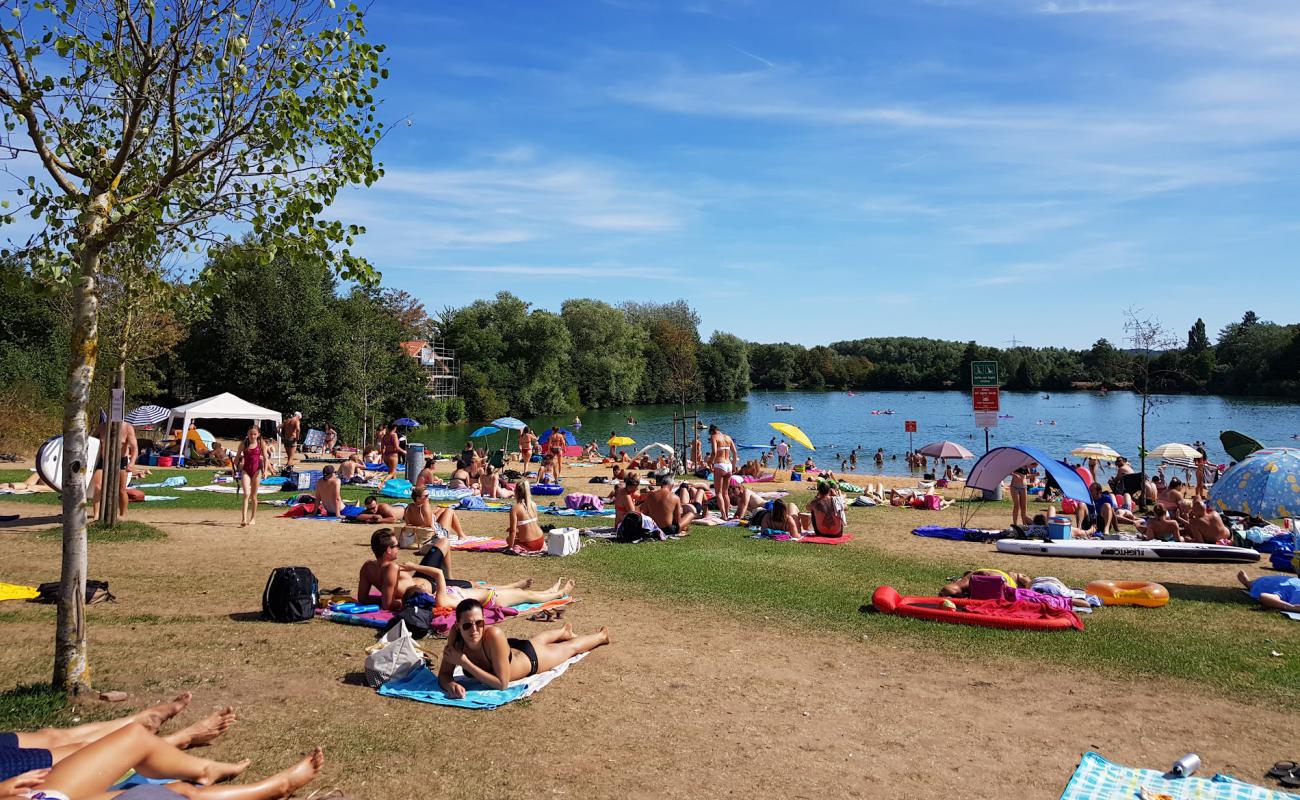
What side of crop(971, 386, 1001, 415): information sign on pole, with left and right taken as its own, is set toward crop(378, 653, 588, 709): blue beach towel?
front

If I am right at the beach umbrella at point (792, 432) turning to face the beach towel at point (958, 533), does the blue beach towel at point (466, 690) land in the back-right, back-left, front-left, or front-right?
front-right

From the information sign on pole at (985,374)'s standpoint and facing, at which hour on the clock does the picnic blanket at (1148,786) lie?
The picnic blanket is roughly at 12 o'clock from the information sign on pole.

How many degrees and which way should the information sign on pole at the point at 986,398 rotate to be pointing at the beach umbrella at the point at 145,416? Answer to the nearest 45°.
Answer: approximately 90° to its right

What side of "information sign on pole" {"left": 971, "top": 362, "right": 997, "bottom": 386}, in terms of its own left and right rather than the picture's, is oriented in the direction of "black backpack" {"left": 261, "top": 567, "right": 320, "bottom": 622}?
front

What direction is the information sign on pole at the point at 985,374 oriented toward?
toward the camera

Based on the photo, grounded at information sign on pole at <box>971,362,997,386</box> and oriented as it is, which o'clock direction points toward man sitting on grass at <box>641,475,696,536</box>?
The man sitting on grass is roughly at 1 o'clock from the information sign on pole.

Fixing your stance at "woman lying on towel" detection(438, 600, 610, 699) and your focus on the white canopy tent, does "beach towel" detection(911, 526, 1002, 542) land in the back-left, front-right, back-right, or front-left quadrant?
front-right

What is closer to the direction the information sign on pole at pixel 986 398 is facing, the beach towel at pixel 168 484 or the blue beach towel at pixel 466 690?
the blue beach towel

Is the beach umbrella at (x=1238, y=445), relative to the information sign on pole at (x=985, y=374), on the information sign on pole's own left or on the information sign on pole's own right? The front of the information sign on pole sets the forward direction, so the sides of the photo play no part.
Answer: on the information sign on pole's own left

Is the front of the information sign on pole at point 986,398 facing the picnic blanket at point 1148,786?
yes

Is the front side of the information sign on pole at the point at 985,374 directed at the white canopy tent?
no

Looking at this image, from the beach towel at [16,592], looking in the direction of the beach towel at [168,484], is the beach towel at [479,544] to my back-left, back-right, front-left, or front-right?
front-right

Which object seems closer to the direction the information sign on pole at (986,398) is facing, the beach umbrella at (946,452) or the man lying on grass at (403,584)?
the man lying on grass

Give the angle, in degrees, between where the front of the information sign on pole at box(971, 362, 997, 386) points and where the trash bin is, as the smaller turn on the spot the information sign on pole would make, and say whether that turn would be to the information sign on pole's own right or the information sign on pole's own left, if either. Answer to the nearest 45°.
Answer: approximately 90° to the information sign on pole's own right

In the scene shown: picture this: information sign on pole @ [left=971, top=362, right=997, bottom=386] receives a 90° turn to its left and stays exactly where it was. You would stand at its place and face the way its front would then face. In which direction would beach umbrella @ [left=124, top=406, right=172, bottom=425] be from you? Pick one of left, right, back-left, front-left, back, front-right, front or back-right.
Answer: back

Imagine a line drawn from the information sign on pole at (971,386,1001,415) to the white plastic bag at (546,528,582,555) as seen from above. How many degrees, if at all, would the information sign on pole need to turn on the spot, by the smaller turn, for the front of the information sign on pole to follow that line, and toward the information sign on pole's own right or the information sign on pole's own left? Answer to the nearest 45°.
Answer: approximately 45° to the information sign on pole's own right

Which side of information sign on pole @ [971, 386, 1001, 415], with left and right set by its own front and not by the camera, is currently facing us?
front

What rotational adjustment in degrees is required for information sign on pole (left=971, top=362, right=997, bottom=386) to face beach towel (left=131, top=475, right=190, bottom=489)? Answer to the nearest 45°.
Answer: approximately 90° to its right
